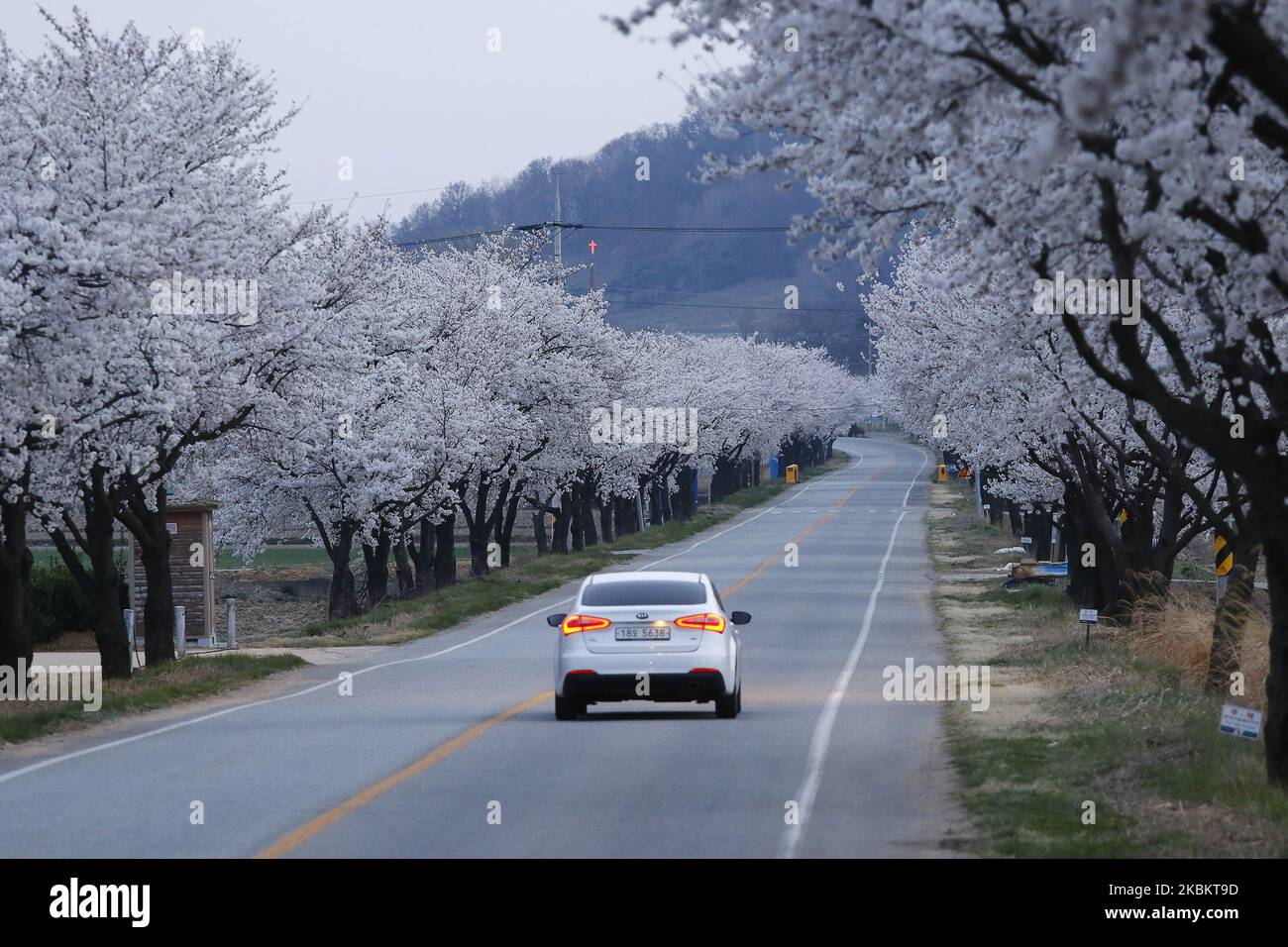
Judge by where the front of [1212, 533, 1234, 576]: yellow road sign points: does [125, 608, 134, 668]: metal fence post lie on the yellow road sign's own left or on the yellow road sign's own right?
on the yellow road sign's own right

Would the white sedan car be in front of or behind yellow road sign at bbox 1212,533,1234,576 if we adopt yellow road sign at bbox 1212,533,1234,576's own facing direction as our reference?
in front

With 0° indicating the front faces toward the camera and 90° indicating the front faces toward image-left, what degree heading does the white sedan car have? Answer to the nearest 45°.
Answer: approximately 180°

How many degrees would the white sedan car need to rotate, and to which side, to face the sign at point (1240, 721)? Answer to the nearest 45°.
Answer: approximately 135° to its right

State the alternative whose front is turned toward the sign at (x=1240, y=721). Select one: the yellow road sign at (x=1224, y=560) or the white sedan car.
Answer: the yellow road sign

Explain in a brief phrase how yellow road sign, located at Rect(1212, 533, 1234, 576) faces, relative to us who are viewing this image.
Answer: facing the viewer

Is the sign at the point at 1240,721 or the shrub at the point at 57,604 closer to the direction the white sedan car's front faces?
the shrub

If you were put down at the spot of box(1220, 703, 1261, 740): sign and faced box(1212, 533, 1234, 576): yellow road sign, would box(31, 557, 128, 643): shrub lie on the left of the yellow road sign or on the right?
left

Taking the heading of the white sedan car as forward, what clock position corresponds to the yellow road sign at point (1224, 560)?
The yellow road sign is roughly at 2 o'clock from the white sedan car.

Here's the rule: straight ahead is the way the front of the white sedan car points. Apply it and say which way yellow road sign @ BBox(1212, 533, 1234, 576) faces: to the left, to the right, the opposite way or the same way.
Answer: the opposite way

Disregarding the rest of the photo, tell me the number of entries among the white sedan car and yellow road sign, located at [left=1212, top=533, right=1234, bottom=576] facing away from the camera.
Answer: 1

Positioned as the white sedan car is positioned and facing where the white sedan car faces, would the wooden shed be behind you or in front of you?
in front

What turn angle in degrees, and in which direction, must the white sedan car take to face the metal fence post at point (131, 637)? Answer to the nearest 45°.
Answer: approximately 45° to its left

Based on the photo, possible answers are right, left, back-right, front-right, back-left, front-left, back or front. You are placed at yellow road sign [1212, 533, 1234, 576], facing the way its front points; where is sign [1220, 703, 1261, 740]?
front
